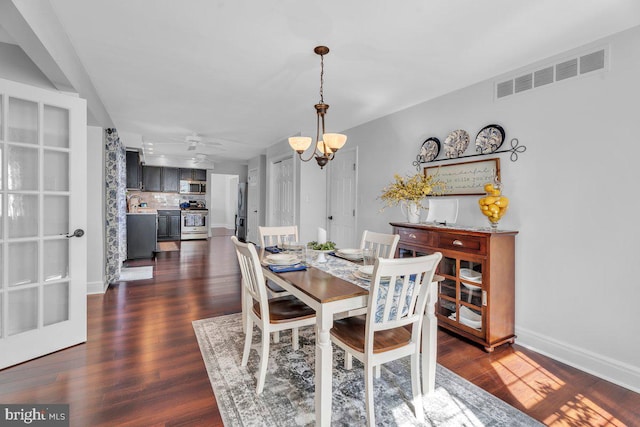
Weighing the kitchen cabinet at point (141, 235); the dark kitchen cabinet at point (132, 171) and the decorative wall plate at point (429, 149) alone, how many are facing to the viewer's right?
2

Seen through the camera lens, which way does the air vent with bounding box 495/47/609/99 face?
facing the viewer and to the left of the viewer

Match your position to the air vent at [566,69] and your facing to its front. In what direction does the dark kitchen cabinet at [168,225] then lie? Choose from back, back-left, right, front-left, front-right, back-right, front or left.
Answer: front-right

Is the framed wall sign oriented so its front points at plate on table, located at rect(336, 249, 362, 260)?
yes

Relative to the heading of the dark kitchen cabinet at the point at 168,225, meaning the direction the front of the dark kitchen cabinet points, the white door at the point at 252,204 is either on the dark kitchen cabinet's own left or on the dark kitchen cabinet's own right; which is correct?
on the dark kitchen cabinet's own left

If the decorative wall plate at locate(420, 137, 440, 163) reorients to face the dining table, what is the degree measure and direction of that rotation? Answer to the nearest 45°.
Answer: approximately 45° to its left

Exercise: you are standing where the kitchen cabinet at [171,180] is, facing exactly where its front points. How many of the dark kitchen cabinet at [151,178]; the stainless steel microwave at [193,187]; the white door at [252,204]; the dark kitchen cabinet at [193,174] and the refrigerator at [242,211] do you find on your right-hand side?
1

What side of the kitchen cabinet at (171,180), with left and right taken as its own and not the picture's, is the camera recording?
front

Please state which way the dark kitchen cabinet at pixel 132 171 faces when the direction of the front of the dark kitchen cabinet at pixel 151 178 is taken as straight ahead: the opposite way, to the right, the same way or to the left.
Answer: to the left

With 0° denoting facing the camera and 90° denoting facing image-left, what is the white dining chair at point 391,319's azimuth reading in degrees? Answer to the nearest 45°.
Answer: approximately 135°

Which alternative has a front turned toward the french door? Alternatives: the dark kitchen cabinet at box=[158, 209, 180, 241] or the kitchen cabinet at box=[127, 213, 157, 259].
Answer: the dark kitchen cabinet

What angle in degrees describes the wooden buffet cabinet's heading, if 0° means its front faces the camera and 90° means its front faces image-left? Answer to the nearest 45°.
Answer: approximately 45°

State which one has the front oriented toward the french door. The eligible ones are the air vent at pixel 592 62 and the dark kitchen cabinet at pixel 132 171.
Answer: the air vent

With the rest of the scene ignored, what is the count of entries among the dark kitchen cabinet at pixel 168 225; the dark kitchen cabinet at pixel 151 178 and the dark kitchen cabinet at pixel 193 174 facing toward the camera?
3
